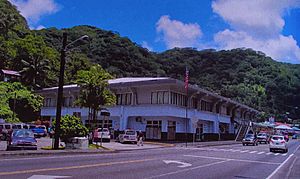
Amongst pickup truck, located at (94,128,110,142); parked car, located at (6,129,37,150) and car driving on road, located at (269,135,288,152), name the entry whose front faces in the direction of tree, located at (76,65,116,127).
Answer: the pickup truck

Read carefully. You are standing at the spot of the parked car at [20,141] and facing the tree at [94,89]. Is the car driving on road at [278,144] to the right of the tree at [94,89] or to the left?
right
